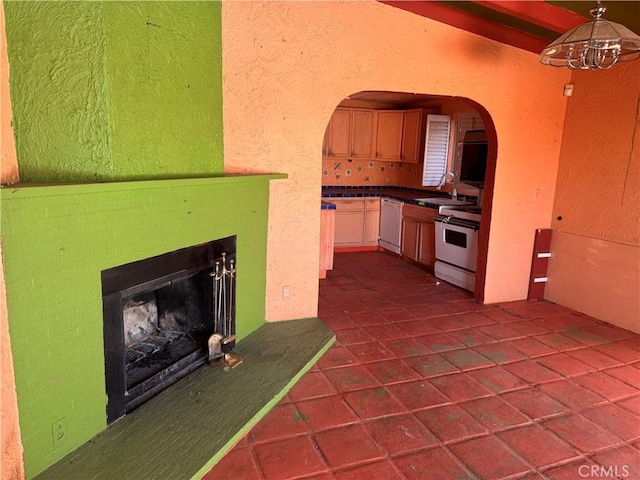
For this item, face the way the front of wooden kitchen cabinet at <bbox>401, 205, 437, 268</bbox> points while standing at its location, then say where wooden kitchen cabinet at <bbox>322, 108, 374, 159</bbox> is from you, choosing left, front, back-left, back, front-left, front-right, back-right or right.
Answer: right

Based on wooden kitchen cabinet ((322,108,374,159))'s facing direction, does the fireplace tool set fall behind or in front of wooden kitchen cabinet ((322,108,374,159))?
in front

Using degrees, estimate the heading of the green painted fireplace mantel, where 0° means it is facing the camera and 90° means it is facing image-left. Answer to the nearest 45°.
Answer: approximately 315°

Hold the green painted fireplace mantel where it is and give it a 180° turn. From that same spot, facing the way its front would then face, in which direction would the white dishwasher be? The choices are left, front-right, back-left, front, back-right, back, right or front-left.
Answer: right

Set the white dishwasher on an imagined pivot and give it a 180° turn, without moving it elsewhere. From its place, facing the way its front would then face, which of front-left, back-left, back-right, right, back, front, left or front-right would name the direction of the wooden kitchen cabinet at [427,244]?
right

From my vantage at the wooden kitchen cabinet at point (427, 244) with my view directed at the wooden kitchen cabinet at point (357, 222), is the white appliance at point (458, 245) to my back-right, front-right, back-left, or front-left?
back-left

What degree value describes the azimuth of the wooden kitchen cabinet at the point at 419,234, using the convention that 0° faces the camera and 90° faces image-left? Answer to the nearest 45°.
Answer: approximately 45°

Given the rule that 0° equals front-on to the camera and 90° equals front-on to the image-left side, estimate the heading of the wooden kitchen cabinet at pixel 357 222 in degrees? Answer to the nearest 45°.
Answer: approximately 0°

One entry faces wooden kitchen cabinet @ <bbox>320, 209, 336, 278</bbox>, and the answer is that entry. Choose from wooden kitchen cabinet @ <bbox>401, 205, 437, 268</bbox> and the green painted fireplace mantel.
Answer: wooden kitchen cabinet @ <bbox>401, 205, 437, 268</bbox>

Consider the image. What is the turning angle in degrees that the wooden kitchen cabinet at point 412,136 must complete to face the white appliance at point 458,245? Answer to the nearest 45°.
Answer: approximately 45° to its left

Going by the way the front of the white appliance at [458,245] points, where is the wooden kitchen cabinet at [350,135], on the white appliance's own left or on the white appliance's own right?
on the white appliance's own right

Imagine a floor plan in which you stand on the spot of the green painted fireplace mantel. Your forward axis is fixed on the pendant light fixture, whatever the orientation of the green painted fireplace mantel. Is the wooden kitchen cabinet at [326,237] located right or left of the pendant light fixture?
left

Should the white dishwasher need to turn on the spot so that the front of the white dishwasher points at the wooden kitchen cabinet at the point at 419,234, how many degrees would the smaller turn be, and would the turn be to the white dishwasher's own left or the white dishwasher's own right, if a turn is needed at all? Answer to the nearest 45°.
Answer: approximately 90° to the white dishwasher's own left

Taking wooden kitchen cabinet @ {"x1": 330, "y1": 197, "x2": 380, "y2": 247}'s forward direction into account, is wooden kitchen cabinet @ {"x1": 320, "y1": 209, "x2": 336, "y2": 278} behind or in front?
in front

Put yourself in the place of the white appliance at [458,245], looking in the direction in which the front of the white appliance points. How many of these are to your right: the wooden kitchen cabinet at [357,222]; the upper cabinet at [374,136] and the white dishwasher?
3

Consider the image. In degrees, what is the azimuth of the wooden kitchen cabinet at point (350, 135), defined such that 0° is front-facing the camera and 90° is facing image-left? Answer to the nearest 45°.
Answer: approximately 0°
